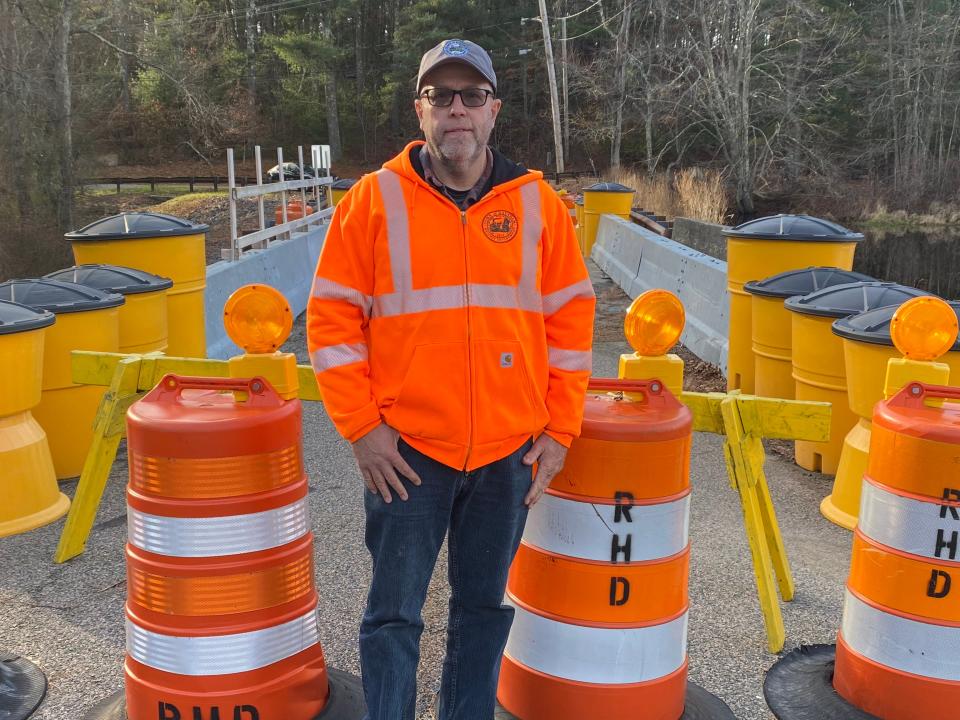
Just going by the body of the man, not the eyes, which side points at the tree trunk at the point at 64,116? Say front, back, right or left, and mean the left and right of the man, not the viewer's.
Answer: back

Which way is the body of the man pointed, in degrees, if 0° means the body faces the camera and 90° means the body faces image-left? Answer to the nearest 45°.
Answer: approximately 0°

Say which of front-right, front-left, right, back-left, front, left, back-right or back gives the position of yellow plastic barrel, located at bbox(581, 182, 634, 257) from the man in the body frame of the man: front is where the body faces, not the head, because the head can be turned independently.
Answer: back

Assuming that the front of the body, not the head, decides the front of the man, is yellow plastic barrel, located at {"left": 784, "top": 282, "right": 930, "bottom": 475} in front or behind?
behind

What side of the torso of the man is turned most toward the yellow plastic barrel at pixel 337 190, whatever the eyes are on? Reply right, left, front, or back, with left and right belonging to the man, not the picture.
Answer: back

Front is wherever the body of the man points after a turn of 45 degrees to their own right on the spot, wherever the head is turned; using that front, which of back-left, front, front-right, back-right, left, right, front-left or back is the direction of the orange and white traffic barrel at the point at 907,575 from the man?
back-left

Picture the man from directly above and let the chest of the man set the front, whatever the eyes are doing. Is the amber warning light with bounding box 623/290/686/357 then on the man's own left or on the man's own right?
on the man's own left

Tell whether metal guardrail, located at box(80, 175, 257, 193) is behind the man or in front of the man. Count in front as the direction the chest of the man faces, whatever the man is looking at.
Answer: behind

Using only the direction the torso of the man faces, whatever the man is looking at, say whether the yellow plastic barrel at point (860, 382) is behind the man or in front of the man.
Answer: behind

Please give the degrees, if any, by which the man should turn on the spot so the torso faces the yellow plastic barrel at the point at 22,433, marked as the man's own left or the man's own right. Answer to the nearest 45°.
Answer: approximately 135° to the man's own right
